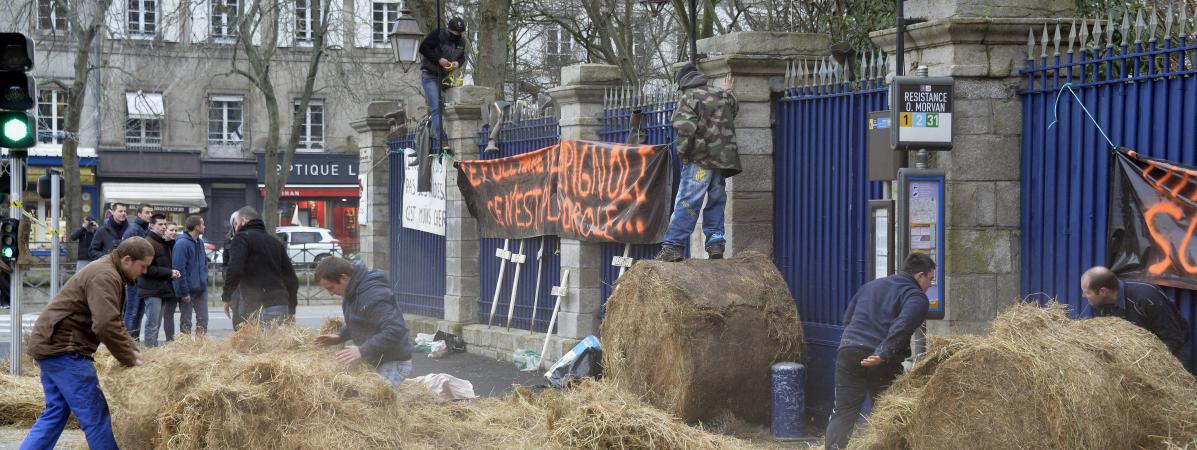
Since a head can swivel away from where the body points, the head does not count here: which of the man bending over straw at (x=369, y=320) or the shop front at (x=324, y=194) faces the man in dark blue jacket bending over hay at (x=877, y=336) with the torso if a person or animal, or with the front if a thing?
the shop front

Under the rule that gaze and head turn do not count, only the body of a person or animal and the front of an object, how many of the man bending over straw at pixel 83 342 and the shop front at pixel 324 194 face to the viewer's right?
1

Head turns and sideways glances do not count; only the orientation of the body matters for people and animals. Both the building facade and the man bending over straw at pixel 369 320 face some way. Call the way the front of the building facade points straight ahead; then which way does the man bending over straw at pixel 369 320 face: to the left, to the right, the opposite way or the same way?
to the right

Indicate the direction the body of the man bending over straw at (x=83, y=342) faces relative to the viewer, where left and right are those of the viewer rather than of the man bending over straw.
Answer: facing to the right of the viewer

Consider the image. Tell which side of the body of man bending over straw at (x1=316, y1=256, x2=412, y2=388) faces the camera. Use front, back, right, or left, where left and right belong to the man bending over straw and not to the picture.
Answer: left

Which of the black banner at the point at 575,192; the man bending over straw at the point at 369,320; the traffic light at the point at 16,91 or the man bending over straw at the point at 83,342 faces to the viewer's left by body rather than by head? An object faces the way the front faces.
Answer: the man bending over straw at the point at 369,320

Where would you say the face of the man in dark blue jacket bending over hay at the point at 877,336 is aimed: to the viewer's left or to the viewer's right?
to the viewer's right
